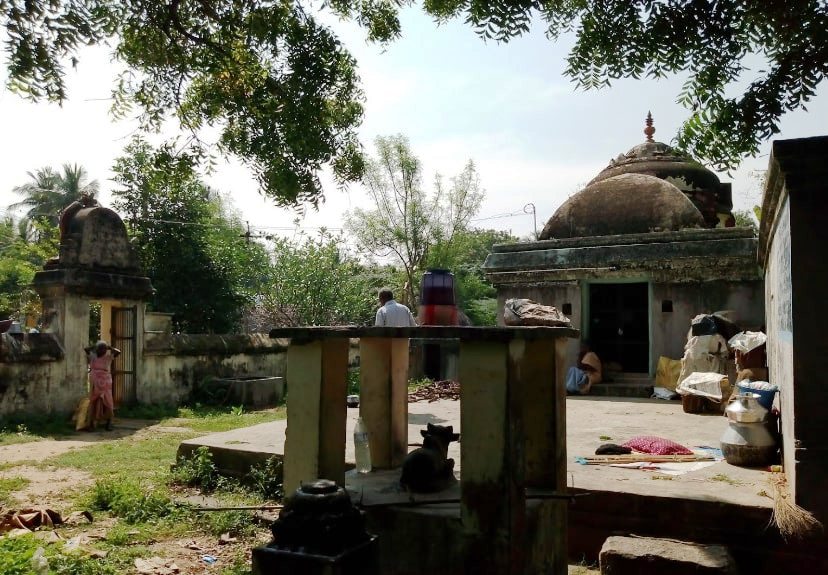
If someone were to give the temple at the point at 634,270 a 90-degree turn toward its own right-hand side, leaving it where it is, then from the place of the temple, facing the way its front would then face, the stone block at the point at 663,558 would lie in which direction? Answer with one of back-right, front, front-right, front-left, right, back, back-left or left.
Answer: left

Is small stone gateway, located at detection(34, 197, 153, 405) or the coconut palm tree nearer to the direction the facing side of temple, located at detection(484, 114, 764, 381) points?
the small stone gateway

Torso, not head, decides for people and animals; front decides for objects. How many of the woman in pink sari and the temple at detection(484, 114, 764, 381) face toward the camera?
1

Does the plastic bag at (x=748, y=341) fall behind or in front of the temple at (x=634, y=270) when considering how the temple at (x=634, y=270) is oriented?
in front

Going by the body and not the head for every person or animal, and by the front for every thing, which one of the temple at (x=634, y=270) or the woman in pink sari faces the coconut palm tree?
the woman in pink sari

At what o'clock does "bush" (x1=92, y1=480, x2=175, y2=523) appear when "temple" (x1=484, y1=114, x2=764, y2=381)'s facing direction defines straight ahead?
The bush is roughly at 1 o'clock from the temple.

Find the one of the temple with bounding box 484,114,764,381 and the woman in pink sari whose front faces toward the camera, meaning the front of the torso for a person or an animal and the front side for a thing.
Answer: the temple

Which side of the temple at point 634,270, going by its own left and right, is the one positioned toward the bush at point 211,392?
right

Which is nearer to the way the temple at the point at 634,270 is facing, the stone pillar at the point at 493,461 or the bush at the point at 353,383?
the stone pillar

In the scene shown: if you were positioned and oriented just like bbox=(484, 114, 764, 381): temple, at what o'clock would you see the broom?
The broom is roughly at 12 o'clock from the temple.

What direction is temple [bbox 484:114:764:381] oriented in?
toward the camera
